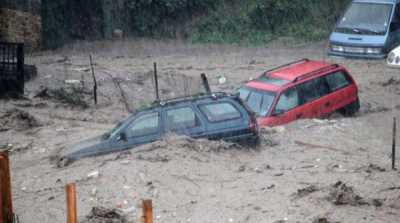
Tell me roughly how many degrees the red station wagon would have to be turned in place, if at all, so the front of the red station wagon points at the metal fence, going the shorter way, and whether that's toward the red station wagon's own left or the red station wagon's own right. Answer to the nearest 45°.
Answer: approximately 45° to the red station wagon's own right

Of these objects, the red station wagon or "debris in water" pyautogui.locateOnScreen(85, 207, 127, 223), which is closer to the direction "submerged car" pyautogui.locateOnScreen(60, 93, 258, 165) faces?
the debris in water

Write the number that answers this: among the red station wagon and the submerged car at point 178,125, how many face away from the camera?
0

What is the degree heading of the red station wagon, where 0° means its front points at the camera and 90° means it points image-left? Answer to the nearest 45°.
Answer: approximately 45°

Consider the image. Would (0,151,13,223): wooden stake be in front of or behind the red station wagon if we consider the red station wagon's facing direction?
in front

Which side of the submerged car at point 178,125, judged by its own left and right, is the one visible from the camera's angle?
left

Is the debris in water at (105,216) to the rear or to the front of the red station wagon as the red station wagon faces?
to the front
